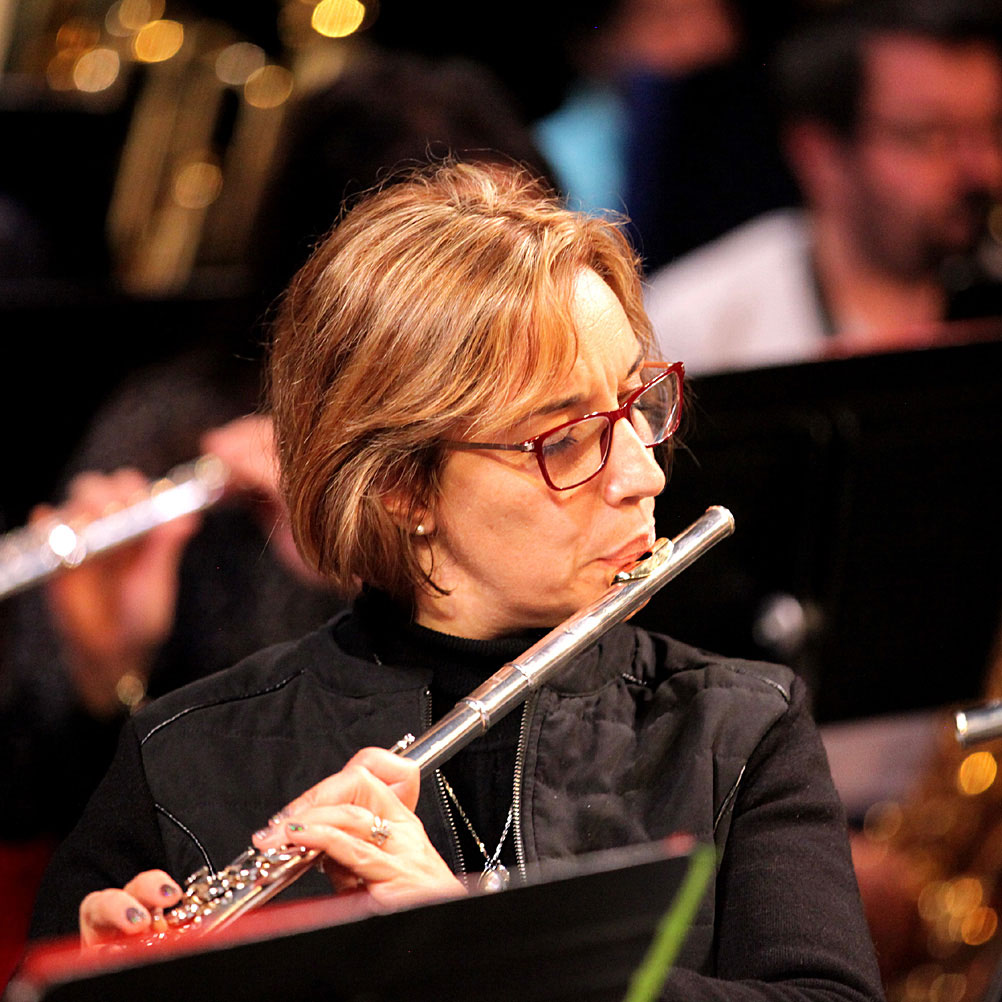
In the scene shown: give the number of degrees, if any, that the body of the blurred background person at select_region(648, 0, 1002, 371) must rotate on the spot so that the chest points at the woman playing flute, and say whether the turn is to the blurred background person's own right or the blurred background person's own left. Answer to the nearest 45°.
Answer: approximately 45° to the blurred background person's own right

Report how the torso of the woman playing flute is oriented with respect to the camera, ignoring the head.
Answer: toward the camera

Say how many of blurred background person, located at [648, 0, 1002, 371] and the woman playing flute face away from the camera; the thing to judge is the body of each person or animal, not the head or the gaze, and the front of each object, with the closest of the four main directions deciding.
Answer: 0
